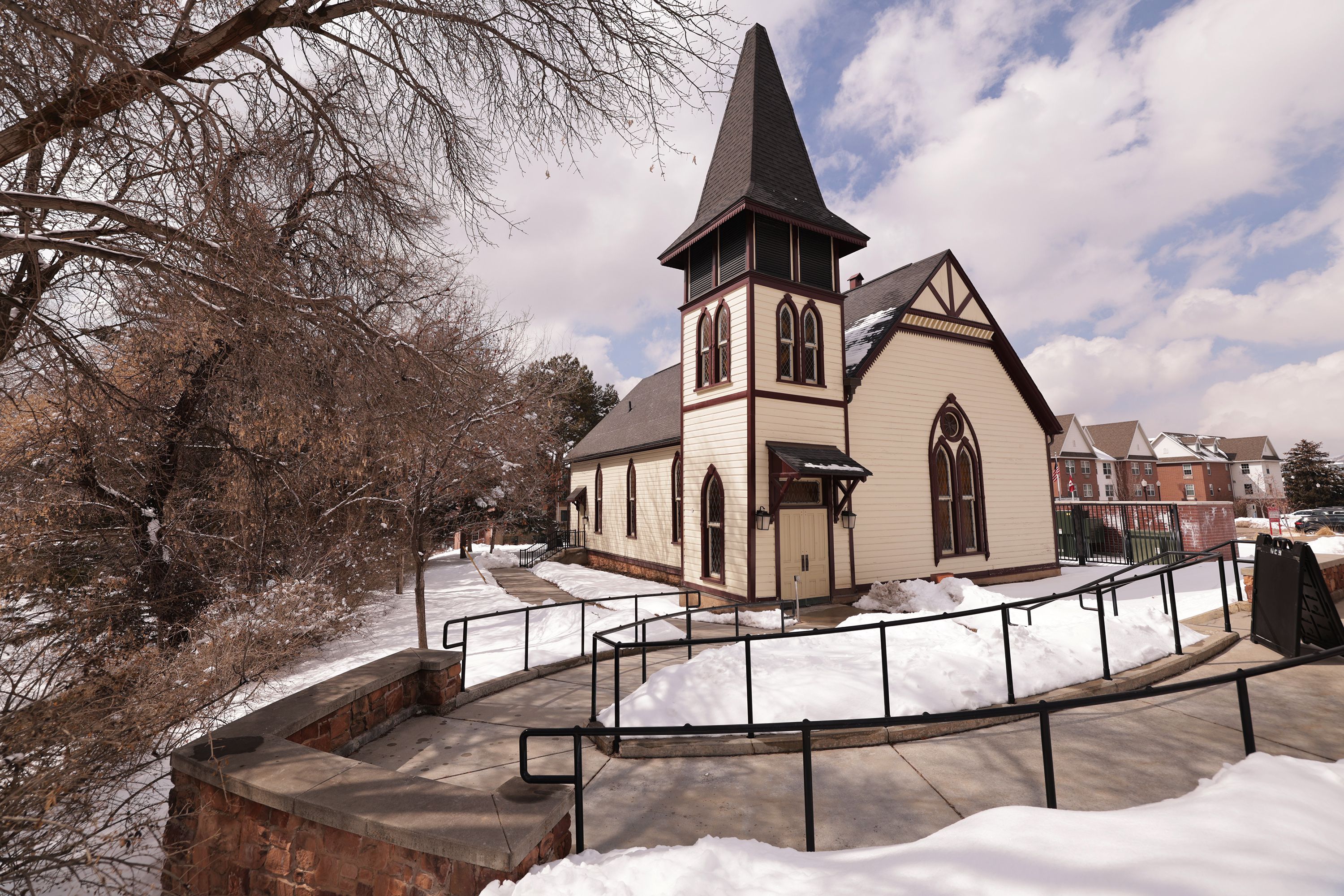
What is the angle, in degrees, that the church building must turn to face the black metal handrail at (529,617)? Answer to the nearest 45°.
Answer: approximately 90° to its right

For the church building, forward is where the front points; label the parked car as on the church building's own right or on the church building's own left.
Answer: on the church building's own left

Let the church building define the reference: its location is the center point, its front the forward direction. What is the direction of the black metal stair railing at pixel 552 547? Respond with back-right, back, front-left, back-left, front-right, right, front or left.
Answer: back

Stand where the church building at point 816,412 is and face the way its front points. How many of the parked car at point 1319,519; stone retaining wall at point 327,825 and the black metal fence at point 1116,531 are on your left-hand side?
2

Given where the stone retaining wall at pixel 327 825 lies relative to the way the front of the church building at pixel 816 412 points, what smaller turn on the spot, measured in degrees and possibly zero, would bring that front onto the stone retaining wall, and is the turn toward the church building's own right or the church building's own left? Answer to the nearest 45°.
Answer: approximately 45° to the church building's own right

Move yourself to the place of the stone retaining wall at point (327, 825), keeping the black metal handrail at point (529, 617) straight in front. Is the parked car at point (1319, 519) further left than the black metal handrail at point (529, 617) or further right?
right

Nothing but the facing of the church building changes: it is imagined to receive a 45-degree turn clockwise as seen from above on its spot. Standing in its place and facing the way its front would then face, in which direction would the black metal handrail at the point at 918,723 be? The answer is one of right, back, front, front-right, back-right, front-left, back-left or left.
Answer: front

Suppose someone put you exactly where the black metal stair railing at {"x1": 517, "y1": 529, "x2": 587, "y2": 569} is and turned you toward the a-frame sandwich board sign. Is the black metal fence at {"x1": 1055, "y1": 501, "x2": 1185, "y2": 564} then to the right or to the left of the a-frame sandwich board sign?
left

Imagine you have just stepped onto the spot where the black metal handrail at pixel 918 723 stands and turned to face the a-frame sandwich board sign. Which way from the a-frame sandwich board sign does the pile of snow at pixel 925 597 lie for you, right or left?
left

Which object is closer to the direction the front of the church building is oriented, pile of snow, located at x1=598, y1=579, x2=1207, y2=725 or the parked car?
the pile of snow

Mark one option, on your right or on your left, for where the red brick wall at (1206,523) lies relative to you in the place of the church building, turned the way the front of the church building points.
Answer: on your left

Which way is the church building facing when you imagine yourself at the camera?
facing the viewer and to the right of the viewer

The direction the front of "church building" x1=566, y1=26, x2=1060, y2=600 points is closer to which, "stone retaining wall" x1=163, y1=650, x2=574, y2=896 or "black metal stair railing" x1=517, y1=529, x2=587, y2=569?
the stone retaining wall
